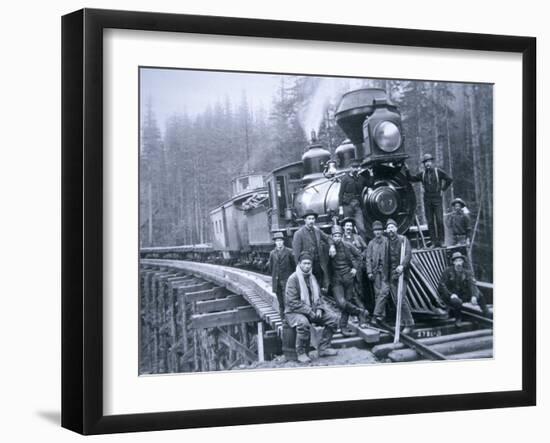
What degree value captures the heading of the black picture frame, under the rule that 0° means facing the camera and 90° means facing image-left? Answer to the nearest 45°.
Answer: approximately 315°
